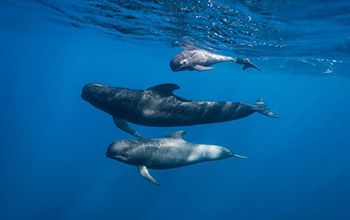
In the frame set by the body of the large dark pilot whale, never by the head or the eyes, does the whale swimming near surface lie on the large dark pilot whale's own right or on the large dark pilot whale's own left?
on the large dark pilot whale's own right

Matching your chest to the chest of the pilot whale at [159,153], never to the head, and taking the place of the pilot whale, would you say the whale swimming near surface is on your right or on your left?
on your right

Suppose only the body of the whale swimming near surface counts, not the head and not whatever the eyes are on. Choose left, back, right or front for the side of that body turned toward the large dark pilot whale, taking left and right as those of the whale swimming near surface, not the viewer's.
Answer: left

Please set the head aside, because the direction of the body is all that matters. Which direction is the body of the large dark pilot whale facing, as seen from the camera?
to the viewer's left

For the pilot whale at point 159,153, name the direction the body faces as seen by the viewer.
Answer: to the viewer's left

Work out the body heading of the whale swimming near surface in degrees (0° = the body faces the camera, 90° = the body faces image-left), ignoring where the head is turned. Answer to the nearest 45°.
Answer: approximately 90°
